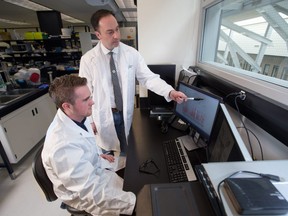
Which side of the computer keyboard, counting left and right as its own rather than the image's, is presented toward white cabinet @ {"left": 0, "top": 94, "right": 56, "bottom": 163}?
front

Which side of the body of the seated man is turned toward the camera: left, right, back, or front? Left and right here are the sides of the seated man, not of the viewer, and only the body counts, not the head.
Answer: right

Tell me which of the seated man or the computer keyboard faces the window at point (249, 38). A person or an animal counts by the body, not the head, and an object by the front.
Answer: the seated man

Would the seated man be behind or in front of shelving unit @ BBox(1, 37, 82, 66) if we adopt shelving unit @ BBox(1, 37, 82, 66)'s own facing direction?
in front

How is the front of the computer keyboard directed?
to the viewer's left

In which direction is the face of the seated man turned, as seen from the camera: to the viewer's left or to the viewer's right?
to the viewer's right

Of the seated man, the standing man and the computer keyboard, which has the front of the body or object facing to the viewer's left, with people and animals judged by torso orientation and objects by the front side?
the computer keyboard

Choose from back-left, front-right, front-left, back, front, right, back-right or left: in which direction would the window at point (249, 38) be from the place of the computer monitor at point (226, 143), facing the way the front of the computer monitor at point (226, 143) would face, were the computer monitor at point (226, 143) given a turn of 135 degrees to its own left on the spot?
left

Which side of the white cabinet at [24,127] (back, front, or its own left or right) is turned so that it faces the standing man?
front

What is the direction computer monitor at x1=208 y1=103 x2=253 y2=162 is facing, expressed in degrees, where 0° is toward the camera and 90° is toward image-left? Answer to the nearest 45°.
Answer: approximately 45°
